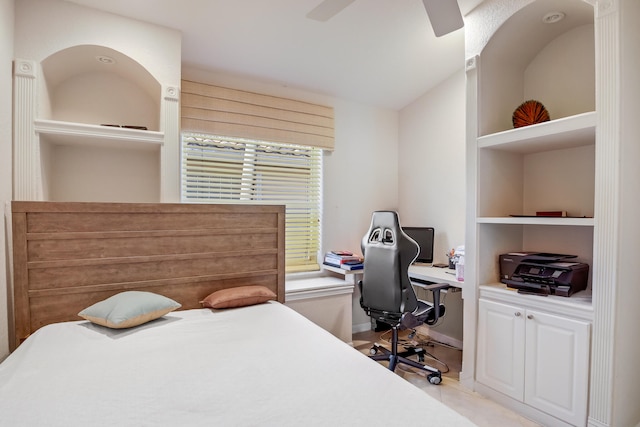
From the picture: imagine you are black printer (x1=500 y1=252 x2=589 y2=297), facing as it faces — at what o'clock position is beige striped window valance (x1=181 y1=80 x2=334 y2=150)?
The beige striped window valance is roughly at 1 o'clock from the black printer.

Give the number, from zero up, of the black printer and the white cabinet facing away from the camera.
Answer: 0

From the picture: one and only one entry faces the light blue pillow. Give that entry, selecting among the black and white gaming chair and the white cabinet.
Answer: the white cabinet

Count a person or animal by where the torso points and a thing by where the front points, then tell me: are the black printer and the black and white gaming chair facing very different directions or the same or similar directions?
very different directions

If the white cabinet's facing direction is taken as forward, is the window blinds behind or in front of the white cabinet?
in front

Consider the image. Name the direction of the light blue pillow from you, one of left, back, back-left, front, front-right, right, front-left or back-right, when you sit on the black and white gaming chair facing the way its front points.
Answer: back

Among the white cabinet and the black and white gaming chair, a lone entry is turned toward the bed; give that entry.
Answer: the white cabinet

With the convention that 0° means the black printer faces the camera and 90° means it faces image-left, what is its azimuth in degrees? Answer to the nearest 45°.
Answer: approximately 45°

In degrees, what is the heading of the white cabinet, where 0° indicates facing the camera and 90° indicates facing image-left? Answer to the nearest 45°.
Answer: approximately 45°

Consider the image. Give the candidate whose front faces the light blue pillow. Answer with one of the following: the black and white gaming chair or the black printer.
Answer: the black printer

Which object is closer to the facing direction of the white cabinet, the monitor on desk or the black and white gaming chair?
the black and white gaming chair

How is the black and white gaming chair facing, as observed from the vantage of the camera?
facing away from the viewer and to the right of the viewer

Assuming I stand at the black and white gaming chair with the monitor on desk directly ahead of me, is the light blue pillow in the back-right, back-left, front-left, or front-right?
back-left
